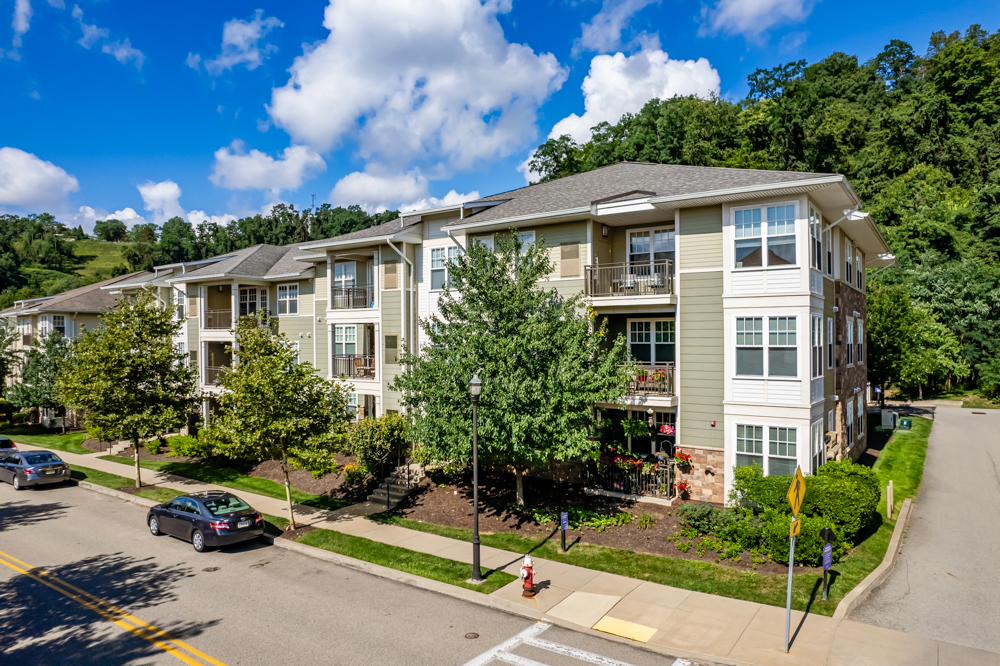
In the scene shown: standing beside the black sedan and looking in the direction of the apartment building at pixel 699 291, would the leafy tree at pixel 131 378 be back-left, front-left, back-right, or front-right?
back-left

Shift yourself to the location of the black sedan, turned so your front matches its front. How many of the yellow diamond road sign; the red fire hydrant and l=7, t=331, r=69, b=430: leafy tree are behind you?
2

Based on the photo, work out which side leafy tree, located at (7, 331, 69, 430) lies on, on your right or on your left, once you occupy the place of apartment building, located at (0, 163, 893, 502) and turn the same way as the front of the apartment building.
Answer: on your right

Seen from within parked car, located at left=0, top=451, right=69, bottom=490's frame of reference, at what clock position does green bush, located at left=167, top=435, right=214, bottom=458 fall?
The green bush is roughly at 4 o'clock from the parked car.

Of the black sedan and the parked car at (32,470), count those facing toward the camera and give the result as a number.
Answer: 0

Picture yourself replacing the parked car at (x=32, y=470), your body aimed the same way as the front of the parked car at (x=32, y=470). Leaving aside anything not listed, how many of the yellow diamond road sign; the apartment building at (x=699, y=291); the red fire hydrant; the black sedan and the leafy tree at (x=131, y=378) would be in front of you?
0

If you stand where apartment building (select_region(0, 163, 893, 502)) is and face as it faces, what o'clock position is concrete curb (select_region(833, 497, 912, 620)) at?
The concrete curb is roughly at 10 o'clock from the apartment building.

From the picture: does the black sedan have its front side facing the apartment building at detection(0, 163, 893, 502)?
no

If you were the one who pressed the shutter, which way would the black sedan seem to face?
facing away from the viewer and to the left of the viewer

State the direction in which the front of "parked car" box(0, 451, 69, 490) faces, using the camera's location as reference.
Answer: facing away from the viewer and to the left of the viewer

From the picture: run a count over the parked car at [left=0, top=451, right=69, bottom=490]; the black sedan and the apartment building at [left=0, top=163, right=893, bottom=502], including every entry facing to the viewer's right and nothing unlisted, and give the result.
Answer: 0

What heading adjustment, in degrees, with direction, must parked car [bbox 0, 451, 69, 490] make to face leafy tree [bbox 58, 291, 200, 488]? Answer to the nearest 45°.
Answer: approximately 180°

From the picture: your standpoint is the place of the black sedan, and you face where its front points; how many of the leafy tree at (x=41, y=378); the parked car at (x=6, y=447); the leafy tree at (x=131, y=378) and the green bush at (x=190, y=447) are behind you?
0

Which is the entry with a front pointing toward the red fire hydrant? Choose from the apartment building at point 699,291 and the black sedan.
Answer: the apartment building

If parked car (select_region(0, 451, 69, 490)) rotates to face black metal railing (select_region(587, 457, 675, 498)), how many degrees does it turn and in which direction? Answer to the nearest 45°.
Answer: approximately 180°

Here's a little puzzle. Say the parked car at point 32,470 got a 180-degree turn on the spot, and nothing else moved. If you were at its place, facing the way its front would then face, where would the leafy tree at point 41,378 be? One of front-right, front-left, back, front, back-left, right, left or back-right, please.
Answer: back-left

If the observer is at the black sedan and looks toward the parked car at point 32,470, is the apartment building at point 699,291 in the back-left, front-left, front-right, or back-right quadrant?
back-right

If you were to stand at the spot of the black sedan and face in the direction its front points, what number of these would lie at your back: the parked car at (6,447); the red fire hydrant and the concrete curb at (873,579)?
2

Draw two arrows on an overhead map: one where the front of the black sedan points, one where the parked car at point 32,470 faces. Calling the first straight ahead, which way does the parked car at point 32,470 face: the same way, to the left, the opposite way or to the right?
the same way

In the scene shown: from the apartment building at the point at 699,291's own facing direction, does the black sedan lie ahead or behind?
ahead

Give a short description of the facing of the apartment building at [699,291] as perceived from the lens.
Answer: facing the viewer and to the left of the viewer
